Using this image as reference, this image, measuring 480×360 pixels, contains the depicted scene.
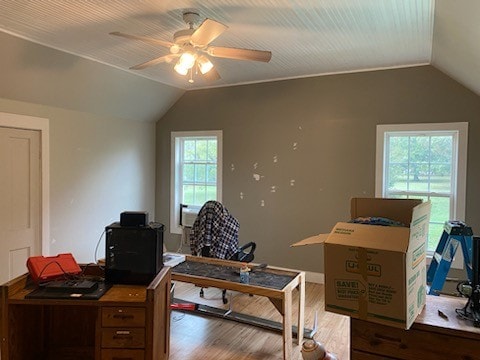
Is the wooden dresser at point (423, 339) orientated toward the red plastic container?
no

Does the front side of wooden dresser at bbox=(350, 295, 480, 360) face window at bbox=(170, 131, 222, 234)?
no

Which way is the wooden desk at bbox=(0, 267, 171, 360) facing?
toward the camera

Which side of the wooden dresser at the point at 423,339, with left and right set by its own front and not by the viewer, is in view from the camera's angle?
front

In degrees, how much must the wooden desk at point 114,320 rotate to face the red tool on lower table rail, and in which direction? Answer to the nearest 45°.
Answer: approximately 135° to its left

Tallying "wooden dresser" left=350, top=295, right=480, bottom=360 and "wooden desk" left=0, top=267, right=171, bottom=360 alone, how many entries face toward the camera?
2

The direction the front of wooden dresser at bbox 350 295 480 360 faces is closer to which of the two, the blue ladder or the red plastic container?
the red plastic container

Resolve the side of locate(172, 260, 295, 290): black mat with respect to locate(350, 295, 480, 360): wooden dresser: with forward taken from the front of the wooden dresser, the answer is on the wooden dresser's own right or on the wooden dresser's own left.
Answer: on the wooden dresser's own right

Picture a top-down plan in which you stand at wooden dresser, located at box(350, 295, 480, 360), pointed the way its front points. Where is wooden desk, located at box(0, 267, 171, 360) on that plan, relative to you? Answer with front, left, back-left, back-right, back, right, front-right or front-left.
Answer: right

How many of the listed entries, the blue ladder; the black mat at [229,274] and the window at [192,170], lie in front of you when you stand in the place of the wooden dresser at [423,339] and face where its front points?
0

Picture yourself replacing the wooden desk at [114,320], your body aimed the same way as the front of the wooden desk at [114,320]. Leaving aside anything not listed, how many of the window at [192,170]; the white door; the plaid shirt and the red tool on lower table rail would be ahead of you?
0

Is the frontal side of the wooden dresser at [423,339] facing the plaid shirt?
no

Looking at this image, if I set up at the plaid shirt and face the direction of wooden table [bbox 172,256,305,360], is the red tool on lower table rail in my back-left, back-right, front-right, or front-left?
front-right

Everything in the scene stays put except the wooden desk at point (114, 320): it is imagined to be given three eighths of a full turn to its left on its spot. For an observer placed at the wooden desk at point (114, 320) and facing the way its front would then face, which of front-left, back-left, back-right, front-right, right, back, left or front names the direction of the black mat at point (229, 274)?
front

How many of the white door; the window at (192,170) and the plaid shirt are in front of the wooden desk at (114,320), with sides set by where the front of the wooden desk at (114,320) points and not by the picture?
0

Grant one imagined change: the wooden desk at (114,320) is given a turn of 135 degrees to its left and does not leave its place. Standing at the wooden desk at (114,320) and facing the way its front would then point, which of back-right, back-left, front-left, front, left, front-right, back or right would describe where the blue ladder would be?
front-right

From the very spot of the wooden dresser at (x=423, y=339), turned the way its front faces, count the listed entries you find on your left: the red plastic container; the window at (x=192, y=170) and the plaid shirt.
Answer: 0

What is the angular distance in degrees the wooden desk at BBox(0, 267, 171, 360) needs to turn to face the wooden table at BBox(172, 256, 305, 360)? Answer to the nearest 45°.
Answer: approximately 135° to its left
